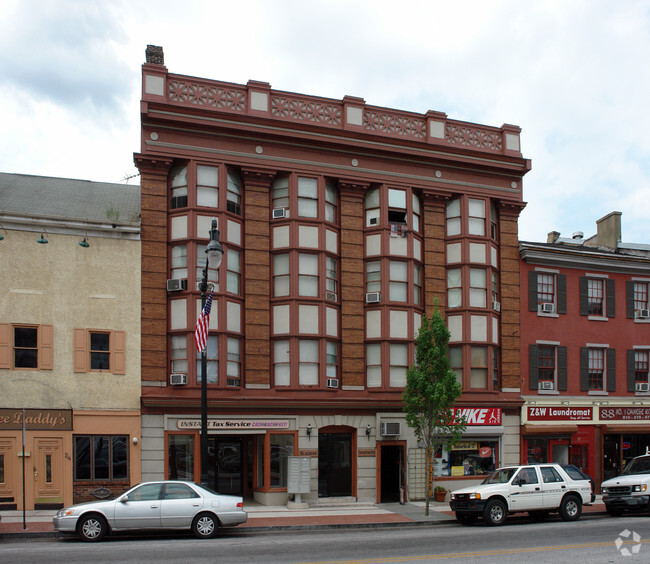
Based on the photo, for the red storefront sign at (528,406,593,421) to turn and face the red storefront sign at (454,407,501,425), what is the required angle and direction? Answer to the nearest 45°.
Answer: approximately 45° to its right

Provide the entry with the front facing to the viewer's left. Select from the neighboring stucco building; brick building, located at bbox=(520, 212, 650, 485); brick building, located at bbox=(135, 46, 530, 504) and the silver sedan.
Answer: the silver sedan

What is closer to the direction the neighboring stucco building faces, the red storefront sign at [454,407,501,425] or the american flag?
the american flag

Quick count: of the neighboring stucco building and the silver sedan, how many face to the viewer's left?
1

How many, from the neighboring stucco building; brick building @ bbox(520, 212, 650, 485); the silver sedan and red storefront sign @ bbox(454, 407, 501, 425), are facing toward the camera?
3

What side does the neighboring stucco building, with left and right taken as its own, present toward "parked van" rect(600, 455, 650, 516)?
left

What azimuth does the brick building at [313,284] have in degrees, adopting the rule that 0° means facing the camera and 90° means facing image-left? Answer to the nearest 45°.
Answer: approximately 0°

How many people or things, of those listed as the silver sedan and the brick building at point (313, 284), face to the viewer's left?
1
